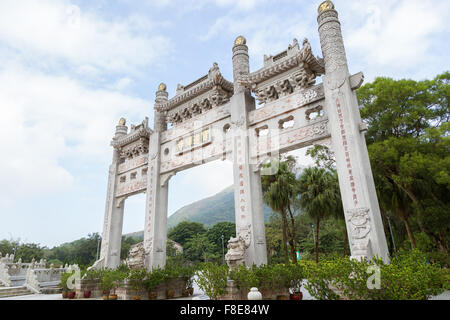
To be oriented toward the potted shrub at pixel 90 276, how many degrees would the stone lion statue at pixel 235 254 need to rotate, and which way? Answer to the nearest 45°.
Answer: approximately 90° to its right

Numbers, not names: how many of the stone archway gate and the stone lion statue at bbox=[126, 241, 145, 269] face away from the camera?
0

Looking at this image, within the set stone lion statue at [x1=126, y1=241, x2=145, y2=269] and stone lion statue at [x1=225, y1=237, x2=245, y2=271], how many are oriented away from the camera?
0

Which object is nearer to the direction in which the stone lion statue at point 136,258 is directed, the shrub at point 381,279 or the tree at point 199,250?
the shrub

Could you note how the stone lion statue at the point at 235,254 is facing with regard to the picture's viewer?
facing the viewer and to the left of the viewer

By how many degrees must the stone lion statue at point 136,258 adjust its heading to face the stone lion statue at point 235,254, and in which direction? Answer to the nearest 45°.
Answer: approximately 90° to its left

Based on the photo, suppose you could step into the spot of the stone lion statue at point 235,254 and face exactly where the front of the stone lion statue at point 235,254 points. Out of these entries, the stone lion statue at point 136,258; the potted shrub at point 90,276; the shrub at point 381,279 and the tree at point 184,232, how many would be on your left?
1

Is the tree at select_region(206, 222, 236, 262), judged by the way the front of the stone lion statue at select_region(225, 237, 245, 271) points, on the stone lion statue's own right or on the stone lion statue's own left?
on the stone lion statue's own right

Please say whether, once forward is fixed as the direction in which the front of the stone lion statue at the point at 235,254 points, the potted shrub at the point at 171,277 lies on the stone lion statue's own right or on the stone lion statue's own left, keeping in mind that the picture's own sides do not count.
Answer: on the stone lion statue's own right

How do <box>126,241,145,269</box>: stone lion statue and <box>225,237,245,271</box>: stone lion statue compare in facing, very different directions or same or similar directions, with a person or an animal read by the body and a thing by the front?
same or similar directions
